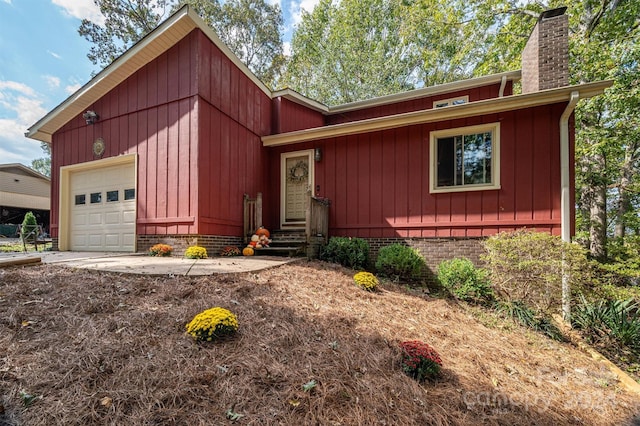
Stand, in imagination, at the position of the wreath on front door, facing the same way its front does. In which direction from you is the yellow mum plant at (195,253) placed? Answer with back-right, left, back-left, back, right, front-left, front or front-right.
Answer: front-right

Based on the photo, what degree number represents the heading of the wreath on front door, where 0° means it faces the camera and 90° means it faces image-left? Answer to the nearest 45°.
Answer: approximately 0°

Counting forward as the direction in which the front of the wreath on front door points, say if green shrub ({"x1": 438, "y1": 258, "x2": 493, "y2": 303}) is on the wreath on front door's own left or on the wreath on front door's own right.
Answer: on the wreath on front door's own left

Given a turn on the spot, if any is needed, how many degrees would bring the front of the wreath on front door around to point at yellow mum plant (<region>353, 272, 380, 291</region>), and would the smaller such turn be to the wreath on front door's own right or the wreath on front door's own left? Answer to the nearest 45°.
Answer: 0° — it already faces it

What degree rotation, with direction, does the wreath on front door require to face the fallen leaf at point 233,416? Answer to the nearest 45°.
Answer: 0° — it already faces it

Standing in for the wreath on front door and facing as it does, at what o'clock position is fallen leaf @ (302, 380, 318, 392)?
The fallen leaf is roughly at 12 o'clock from the wreath on front door.

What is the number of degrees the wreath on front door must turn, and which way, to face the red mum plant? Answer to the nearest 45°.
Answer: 0° — it already faces it
